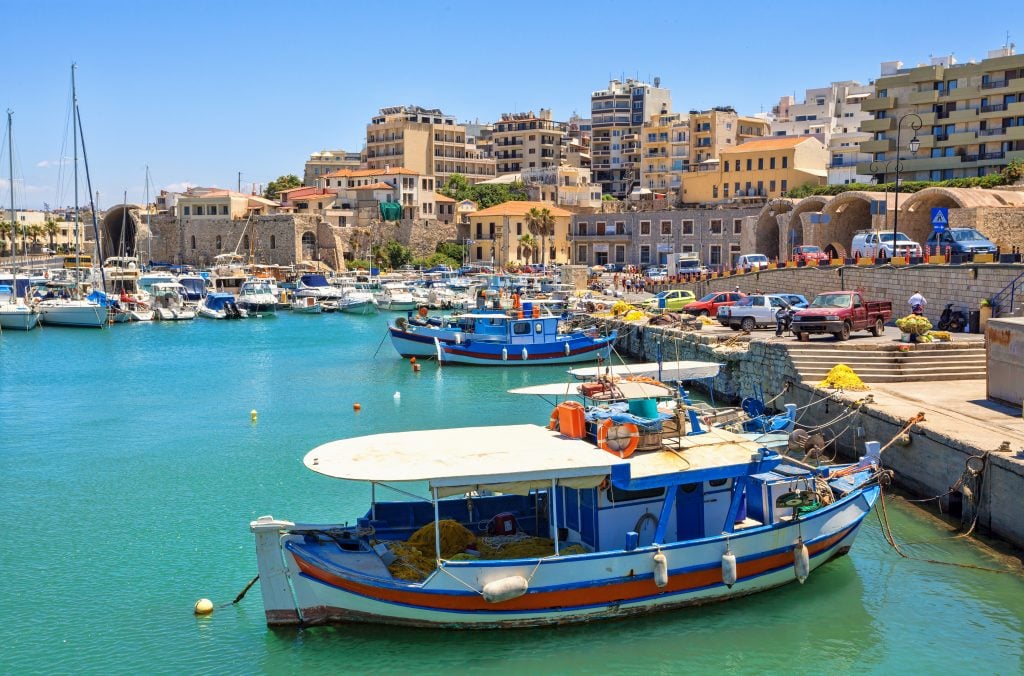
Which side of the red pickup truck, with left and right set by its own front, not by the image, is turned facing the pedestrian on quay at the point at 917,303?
back

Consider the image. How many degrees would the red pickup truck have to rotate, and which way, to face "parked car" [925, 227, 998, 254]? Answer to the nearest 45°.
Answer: approximately 180°

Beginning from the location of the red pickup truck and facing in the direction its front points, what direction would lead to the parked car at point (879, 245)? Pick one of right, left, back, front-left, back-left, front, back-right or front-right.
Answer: back-right

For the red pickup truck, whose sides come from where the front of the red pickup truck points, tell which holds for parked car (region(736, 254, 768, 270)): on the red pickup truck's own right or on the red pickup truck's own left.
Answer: on the red pickup truck's own right

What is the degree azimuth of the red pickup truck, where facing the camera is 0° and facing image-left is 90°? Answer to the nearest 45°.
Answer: approximately 45°
